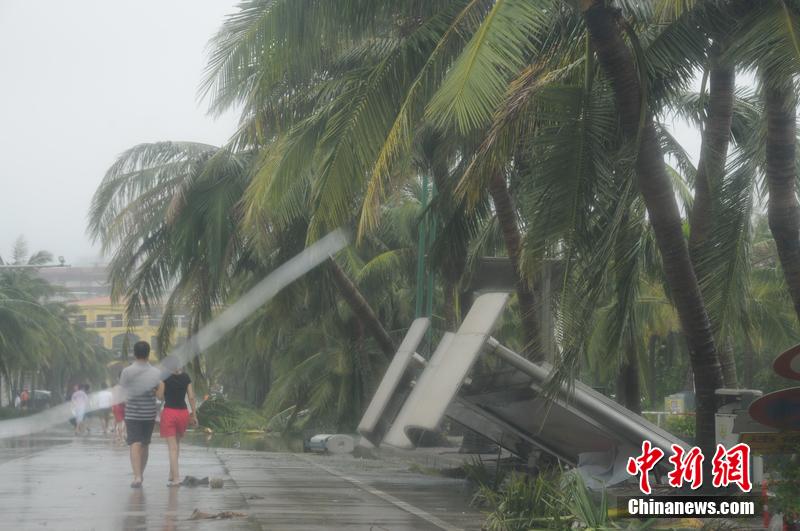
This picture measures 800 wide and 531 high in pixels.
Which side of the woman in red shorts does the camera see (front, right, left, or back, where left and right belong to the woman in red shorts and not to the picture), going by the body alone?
back

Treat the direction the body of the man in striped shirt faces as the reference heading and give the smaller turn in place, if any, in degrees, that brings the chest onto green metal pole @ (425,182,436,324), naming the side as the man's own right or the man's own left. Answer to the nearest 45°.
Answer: approximately 45° to the man's own right

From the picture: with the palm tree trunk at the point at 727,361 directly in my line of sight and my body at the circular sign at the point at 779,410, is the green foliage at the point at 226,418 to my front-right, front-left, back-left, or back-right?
front-left

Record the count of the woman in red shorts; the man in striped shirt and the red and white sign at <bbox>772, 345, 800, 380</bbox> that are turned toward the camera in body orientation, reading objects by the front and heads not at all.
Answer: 1

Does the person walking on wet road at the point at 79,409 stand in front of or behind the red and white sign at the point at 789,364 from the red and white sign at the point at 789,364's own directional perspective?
behind

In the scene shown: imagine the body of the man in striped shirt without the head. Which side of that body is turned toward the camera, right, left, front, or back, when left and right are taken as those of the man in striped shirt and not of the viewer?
back

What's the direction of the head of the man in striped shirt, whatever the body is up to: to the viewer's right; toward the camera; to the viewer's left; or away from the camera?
away from the camera

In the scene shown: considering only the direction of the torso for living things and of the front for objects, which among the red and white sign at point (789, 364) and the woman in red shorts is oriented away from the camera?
the woman in red shorts

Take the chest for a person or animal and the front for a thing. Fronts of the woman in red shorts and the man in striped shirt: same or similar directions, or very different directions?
same or similar directions

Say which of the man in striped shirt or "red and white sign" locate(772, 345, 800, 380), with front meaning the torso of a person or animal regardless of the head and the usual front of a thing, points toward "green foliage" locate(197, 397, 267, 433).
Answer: the man in striped shirt

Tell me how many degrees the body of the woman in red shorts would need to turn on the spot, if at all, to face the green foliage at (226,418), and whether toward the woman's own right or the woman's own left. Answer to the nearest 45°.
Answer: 0° — they already face it

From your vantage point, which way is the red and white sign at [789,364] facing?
toward the camera

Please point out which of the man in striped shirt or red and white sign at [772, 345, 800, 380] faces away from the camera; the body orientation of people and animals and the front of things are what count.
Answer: the man in striped shirt

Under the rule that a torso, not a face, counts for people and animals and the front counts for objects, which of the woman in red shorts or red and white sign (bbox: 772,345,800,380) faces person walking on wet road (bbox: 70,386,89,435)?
the woman in red shorts

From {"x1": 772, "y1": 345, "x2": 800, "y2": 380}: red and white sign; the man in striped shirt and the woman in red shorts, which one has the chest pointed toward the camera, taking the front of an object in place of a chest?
the red and white sign

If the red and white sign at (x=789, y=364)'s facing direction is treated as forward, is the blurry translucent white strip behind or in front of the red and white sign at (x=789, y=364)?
in front

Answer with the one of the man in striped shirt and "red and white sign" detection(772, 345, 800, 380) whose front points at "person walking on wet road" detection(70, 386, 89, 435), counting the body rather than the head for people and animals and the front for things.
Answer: the man in striped shirt
